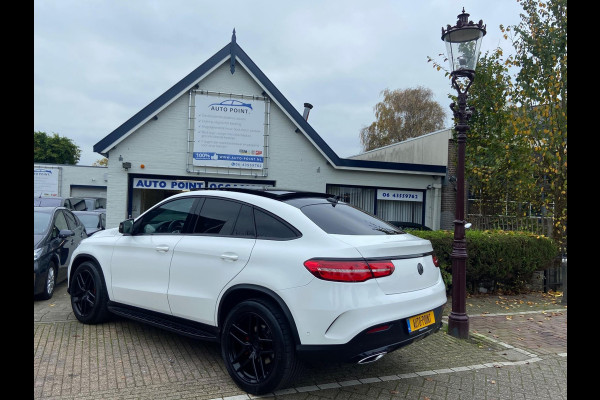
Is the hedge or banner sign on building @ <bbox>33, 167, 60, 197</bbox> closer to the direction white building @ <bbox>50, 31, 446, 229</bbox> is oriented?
the hedge

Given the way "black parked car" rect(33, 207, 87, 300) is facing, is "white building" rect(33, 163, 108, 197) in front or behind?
behind

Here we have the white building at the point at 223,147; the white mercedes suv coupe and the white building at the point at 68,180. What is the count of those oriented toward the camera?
2

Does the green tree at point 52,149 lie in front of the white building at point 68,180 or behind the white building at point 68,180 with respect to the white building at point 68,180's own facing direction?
behind

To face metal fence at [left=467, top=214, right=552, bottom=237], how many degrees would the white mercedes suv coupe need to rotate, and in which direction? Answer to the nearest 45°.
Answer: approximately 90° to its right

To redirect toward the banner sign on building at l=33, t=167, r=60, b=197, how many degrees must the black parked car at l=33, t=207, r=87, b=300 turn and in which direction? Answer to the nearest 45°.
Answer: approximately 135° to its right

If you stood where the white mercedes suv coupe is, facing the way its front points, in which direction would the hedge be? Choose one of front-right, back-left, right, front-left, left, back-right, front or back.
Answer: right

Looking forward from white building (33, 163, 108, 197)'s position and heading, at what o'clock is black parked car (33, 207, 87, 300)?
The black parked car is roughly at 12 o'clock from the white building.

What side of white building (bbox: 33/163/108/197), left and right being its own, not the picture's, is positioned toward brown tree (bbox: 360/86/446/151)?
left

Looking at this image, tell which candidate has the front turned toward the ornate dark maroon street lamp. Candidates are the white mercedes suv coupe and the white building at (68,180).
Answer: the white building

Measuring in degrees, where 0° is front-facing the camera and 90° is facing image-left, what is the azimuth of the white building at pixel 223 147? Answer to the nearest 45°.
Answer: approximately 0°
